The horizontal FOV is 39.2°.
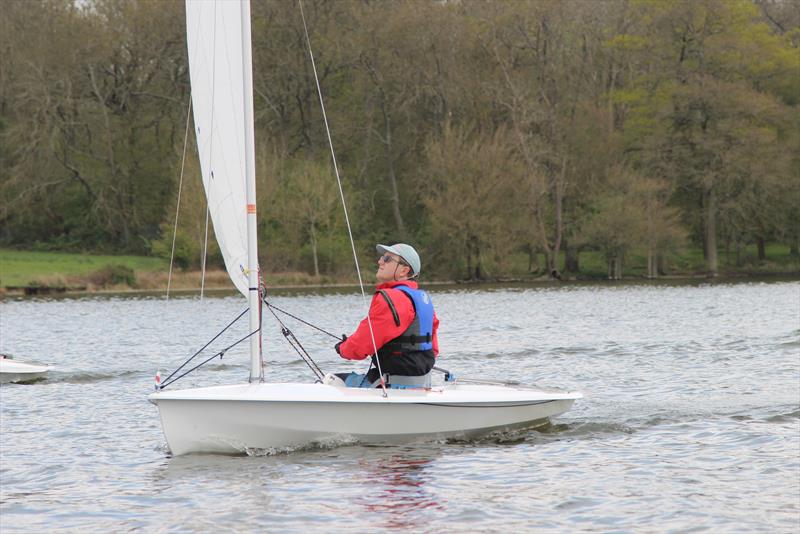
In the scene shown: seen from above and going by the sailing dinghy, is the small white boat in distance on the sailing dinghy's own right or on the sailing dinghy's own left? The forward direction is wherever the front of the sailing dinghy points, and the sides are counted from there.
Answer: on the sailing dinghy's own right

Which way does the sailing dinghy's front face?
to the viewer's left
